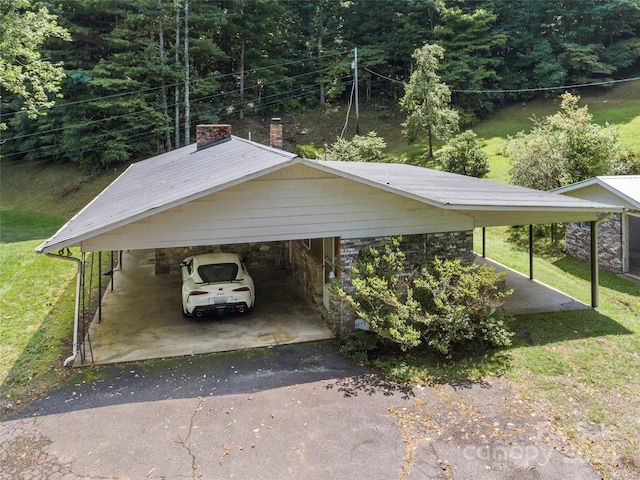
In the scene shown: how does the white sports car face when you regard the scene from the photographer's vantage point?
facing away from the viewer

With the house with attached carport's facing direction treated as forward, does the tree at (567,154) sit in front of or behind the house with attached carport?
behind

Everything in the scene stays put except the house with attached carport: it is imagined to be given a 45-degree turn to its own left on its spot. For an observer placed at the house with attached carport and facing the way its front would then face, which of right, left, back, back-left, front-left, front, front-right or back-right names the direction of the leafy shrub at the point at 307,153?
back-left

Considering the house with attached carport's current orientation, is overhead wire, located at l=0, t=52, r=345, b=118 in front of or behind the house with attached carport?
behind

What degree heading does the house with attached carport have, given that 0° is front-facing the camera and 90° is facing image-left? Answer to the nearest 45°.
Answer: approximately 0°

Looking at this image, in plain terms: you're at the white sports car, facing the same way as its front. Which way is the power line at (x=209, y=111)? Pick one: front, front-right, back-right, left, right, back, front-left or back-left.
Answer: front

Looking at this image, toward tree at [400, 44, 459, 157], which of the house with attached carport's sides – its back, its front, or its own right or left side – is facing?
back

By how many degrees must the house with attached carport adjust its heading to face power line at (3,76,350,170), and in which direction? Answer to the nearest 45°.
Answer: approximately 180°
